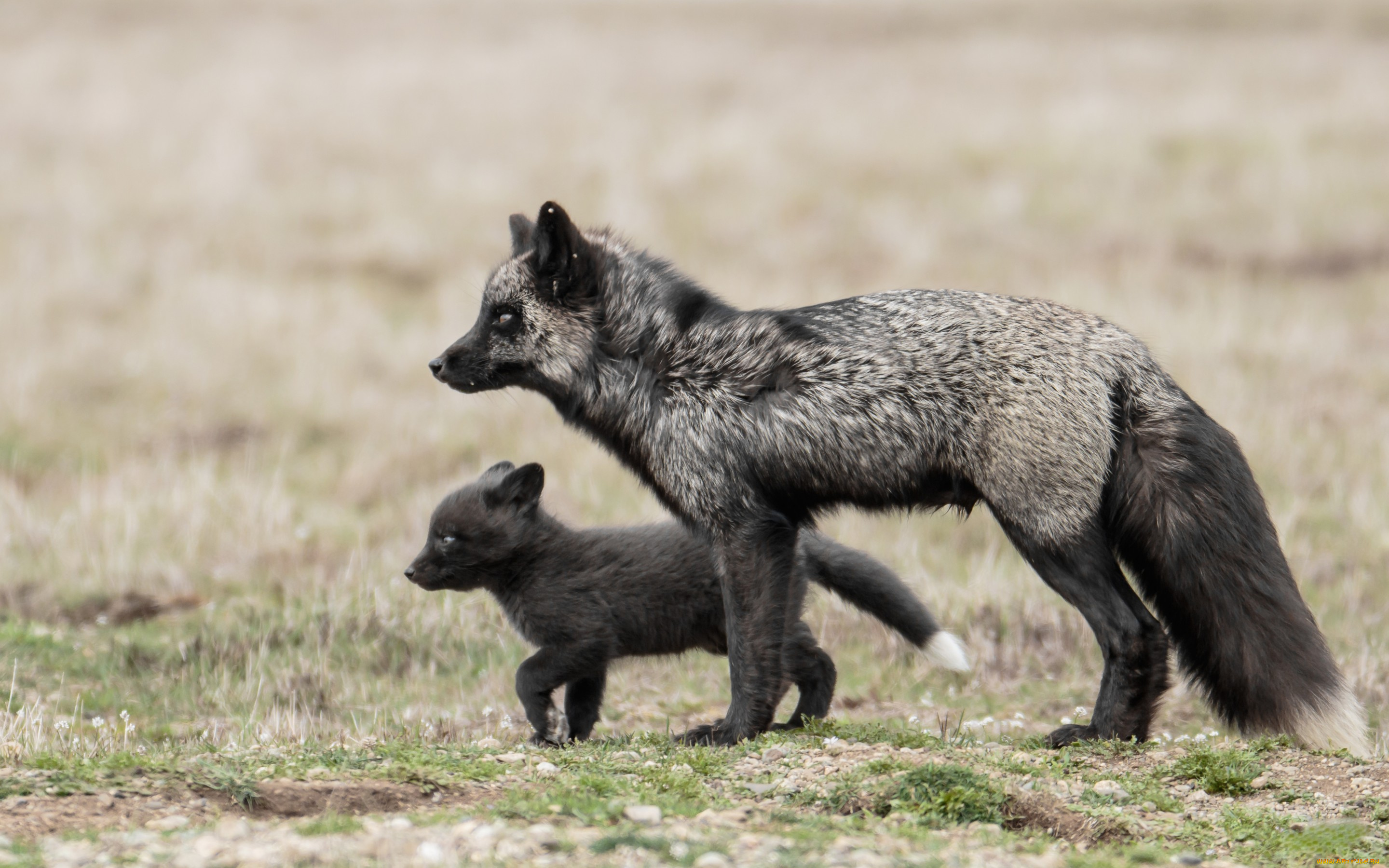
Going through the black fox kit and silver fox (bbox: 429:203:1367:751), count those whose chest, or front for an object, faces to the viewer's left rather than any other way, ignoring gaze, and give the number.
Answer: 2

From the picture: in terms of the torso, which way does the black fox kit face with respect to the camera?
to the viewer's left

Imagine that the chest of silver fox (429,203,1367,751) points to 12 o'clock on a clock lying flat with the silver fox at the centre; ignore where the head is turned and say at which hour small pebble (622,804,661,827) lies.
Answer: The small pebble is roughly at 10 o'clock from the silver fox.

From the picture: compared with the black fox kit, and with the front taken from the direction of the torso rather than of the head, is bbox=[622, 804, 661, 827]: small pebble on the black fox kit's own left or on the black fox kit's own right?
on the black fox kit's own left

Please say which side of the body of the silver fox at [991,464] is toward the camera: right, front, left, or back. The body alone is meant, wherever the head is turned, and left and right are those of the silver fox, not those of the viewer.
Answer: left
